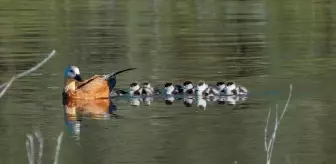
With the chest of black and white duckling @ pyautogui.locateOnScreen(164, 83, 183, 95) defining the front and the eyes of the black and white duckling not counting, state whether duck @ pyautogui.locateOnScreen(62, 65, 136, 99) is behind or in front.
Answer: in front

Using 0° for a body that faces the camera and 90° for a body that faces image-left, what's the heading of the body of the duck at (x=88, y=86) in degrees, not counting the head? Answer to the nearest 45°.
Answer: approximately 90°

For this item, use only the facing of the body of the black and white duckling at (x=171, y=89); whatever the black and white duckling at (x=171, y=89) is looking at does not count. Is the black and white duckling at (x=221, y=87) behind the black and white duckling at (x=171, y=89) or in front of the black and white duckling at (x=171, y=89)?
behind

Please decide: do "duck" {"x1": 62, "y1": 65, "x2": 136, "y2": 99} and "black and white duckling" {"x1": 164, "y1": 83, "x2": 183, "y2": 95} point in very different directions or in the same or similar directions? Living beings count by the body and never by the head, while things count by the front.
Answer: same or similar directions

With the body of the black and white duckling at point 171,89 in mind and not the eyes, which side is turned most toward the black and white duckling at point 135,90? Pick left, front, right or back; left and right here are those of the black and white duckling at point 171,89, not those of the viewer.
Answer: front

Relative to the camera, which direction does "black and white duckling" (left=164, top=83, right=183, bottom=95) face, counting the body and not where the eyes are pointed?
to the viewer's left

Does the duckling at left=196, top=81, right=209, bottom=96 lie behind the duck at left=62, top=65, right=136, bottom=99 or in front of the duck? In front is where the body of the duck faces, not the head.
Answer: behind

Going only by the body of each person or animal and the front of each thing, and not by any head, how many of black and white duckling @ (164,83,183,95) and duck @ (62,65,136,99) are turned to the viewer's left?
2
